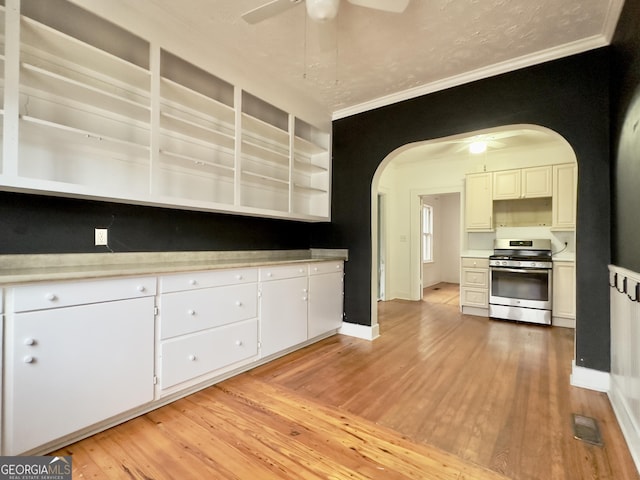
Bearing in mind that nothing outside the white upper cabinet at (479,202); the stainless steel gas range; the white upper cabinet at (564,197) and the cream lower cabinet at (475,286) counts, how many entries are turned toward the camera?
4

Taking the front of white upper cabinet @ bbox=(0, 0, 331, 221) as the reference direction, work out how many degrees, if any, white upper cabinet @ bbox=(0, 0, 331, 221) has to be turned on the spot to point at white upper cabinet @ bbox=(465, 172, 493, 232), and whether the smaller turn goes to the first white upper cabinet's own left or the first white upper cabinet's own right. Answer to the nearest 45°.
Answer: approximately 45° to the first white upper cabinet's own left

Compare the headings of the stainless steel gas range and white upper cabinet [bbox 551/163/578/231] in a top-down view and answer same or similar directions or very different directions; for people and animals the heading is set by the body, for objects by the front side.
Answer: same or similar directions

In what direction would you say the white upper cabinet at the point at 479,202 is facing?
toward the camera

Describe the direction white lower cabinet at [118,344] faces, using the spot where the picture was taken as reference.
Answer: facing the viewer and to the right of the viewer

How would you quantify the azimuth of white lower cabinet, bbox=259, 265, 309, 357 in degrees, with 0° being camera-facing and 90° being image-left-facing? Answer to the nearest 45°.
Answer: approximately 315°

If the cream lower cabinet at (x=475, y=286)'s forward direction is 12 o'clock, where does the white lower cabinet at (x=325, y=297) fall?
the white lower cabinet at (x=325, y=297) is roughly at 1 o'clock from the cream lower cabinet at (x=475, y=286).

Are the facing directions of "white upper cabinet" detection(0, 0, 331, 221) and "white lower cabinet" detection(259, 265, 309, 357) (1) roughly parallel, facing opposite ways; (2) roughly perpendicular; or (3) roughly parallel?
roughly parallel

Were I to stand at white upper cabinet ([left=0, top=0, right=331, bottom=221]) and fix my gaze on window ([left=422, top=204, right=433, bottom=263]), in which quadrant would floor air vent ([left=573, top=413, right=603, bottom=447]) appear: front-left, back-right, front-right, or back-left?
front-right

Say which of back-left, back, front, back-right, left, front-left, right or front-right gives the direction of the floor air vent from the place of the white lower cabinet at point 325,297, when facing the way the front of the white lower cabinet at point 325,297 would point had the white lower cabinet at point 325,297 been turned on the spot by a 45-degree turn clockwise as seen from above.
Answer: front-left

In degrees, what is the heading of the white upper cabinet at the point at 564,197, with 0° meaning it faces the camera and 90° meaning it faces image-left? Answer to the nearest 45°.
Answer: approximately 0°

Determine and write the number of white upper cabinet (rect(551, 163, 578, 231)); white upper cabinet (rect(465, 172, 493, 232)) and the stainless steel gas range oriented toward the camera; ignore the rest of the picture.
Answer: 3

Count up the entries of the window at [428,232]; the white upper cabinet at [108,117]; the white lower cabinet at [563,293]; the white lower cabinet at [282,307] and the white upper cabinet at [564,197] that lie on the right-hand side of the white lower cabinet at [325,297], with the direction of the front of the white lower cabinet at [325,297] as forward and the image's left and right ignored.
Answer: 2

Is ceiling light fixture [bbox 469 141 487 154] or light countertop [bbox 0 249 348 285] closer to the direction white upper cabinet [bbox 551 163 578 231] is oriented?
the light countertop
